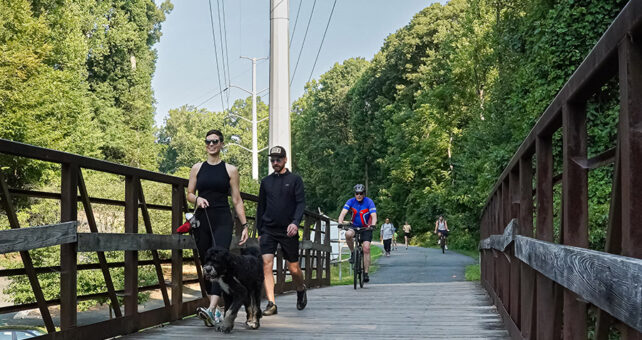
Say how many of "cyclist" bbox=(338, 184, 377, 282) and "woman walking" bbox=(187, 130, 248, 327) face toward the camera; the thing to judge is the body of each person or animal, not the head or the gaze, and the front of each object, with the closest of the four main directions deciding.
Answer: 2

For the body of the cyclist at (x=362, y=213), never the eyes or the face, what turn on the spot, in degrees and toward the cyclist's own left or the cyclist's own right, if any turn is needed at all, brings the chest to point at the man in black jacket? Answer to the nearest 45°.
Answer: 0° — they already face them

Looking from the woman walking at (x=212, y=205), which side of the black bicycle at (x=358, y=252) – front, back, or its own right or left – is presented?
front

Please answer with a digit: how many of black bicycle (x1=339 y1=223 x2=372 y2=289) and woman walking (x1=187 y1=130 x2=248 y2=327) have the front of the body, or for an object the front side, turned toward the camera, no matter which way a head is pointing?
2

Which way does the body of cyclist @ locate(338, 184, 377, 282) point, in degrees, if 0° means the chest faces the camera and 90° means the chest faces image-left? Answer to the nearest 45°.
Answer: approximately 0°

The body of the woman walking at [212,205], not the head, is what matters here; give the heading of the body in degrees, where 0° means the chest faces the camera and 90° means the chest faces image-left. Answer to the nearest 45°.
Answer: approximately 0°
